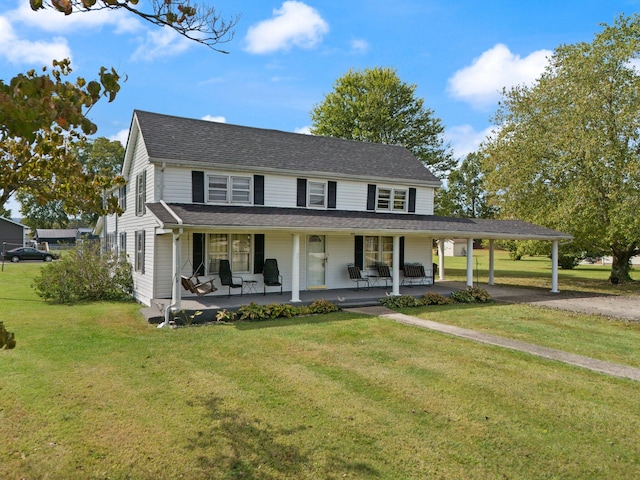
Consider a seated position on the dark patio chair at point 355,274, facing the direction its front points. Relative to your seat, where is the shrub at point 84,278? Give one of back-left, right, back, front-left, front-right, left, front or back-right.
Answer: back-right

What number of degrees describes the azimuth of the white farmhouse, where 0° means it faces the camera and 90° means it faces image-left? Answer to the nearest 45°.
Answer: approximately 315°

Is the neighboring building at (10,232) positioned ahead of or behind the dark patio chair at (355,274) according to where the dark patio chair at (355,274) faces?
behind

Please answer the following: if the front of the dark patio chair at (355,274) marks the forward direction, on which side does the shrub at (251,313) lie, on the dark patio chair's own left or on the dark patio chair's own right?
on the dark patio chair's own right

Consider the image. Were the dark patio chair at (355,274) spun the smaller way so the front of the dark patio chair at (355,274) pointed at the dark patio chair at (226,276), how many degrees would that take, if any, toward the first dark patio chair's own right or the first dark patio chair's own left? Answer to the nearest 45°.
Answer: approximately 90° to the first dark patio chair's own right

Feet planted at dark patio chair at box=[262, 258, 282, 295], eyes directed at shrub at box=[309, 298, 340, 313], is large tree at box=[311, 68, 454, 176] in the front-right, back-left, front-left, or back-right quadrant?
back-left

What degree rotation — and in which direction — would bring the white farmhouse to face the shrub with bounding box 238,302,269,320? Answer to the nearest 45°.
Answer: approximately 45° to its right
